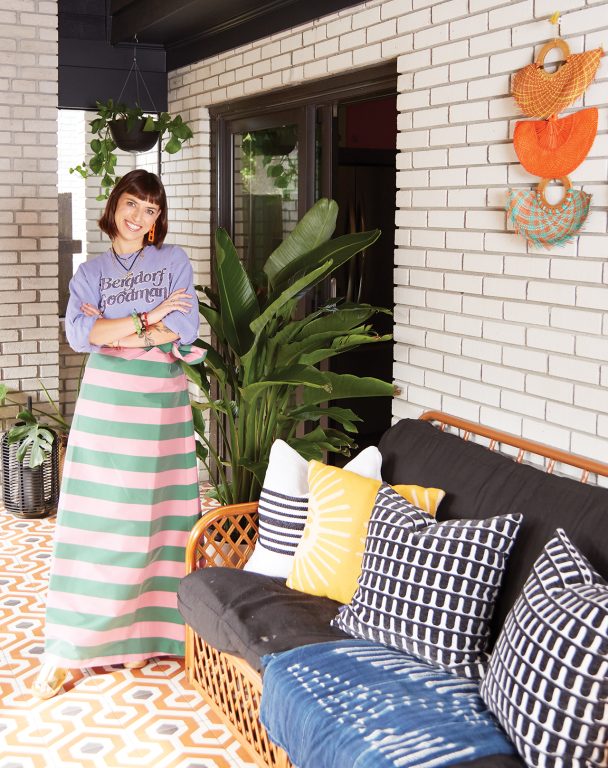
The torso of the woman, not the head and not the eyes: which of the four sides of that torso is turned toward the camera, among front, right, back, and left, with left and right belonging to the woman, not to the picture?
front

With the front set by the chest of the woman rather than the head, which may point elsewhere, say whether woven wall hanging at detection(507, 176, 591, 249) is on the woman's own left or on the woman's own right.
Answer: on the woman's own left

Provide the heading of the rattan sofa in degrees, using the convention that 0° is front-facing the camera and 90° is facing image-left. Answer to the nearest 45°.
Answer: approximately 45°

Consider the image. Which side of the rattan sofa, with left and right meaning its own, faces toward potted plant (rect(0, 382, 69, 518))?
right
